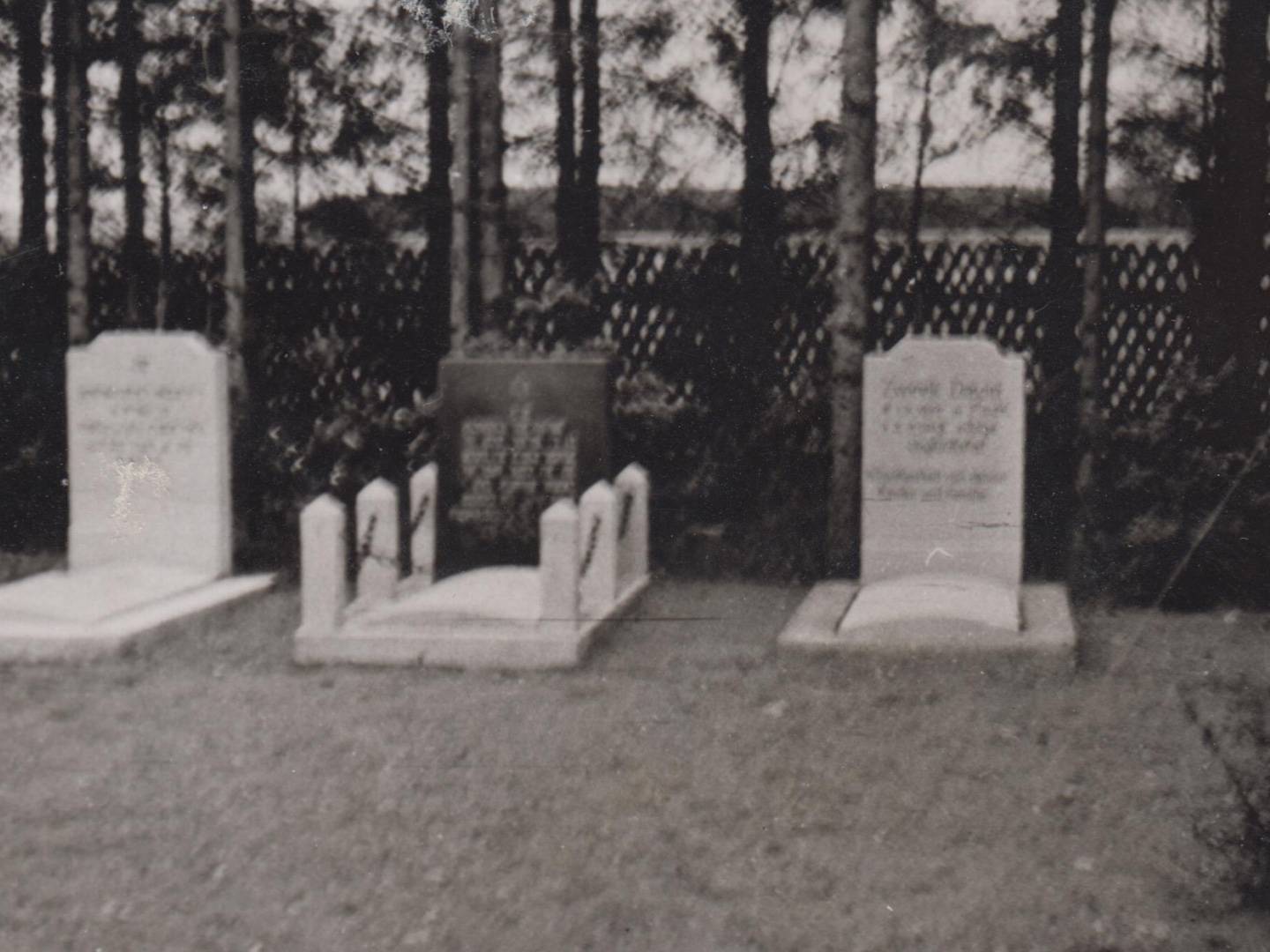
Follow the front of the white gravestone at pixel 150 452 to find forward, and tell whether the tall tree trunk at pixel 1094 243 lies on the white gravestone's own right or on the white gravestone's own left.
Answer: on the white gravestone's own left

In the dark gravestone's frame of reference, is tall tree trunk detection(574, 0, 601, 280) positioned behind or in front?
behind

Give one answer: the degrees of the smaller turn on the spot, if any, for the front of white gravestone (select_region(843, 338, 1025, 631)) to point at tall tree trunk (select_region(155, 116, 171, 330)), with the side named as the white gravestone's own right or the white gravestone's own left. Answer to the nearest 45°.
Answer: approximately 135° to the white gravestone's own right

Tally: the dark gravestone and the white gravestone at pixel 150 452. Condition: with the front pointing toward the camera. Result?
2

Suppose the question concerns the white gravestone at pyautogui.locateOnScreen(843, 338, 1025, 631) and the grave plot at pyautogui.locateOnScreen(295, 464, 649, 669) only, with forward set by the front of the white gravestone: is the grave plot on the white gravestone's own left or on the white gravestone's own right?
on the white gravestone's own right

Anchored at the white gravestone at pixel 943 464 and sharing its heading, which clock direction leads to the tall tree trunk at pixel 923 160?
The tall tree trunk is roughly at 6 o'clock from the white gravestone.

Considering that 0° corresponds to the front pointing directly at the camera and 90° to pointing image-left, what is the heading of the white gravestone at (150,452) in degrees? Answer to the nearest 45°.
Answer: approximately 0°

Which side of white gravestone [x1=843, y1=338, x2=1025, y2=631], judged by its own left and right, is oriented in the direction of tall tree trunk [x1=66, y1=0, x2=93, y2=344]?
right

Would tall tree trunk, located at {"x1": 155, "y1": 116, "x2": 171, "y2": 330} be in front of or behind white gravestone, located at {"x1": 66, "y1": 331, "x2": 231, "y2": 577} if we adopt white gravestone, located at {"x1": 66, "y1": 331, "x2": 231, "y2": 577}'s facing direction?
behind

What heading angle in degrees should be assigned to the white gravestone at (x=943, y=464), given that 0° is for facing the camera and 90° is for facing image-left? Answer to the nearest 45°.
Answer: approximately 0°

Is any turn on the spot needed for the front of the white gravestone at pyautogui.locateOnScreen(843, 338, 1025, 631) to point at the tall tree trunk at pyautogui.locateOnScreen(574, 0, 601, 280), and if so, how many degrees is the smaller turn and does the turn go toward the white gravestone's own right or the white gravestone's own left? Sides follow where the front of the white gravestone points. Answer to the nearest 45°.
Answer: approximately 135° to the white gravestone's own right

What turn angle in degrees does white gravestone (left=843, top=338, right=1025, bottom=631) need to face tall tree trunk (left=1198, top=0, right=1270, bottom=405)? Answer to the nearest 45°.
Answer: approximately 135° to its left

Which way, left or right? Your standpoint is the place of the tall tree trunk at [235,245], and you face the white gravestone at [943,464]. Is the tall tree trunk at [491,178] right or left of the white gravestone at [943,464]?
left

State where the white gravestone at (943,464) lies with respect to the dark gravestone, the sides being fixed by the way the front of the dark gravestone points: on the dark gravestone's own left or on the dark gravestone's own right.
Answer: on the dark gravestone's own left
